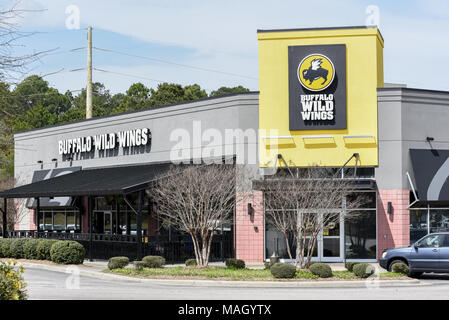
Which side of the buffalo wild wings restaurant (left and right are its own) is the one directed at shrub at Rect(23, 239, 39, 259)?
right

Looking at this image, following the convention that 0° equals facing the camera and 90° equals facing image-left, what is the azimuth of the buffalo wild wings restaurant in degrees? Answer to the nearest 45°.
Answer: approximately 0°

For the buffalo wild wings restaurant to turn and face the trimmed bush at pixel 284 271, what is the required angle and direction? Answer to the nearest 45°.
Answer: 0° — it already faces it

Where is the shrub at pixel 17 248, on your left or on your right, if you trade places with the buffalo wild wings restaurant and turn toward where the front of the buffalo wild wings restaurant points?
on your right

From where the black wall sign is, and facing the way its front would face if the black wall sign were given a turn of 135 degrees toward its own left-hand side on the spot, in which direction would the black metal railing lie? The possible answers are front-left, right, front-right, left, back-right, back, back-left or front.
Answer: back-left

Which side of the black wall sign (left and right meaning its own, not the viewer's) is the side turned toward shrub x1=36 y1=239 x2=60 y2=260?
right

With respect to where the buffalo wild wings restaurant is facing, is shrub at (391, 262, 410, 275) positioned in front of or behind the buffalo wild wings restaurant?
in front

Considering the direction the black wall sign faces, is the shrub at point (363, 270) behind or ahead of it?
ahead

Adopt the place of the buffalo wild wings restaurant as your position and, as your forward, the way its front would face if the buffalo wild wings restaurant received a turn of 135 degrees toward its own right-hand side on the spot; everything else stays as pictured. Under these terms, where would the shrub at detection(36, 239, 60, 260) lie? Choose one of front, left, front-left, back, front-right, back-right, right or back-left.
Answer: front-left

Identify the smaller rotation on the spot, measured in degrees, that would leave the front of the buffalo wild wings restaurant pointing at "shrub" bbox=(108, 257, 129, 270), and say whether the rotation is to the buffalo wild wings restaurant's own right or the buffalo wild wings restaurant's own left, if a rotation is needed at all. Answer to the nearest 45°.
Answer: approximately 45° to the buffalo wild wings restaurant's own right

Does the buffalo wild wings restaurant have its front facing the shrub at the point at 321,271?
yes

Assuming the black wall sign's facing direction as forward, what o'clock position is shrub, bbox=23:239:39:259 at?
The shrub is roughly at 3 o'clock from the black wall sign.

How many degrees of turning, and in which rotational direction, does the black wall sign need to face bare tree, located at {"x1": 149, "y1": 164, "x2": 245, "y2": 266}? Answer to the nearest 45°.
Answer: approximately 45° to its right
